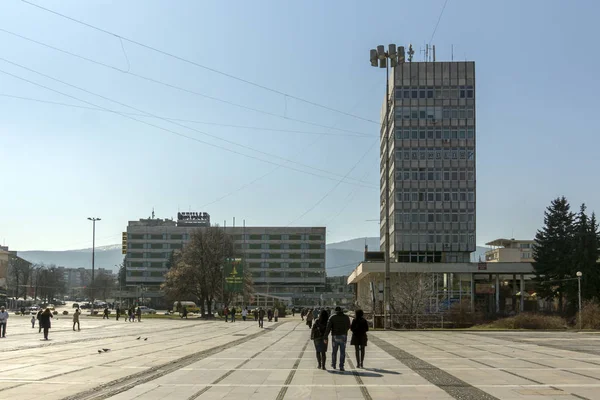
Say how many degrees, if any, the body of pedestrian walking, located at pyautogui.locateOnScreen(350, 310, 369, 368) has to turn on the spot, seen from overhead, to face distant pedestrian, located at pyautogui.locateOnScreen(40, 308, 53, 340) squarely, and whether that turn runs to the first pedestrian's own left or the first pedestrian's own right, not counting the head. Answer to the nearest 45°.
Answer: approximately 45° to the first pedestrian's own left

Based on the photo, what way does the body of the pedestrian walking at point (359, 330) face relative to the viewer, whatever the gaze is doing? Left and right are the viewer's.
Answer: facing away from the viewer

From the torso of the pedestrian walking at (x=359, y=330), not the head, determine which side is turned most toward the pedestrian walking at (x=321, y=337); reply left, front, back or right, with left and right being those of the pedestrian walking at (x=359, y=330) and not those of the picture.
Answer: left

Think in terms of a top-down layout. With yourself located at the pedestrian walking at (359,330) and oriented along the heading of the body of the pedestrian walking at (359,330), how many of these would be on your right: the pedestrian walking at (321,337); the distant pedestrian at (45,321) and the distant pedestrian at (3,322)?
0

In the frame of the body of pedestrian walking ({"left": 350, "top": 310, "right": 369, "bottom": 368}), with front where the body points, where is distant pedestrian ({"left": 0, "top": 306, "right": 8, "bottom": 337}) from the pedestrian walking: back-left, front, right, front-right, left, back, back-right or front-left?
front-left

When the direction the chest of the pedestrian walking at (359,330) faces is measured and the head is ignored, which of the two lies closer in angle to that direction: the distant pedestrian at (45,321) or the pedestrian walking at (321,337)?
the distant pedestrian

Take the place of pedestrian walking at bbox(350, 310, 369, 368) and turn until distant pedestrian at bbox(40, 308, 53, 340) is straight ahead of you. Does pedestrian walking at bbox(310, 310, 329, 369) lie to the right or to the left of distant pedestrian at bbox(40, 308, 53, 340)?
left
